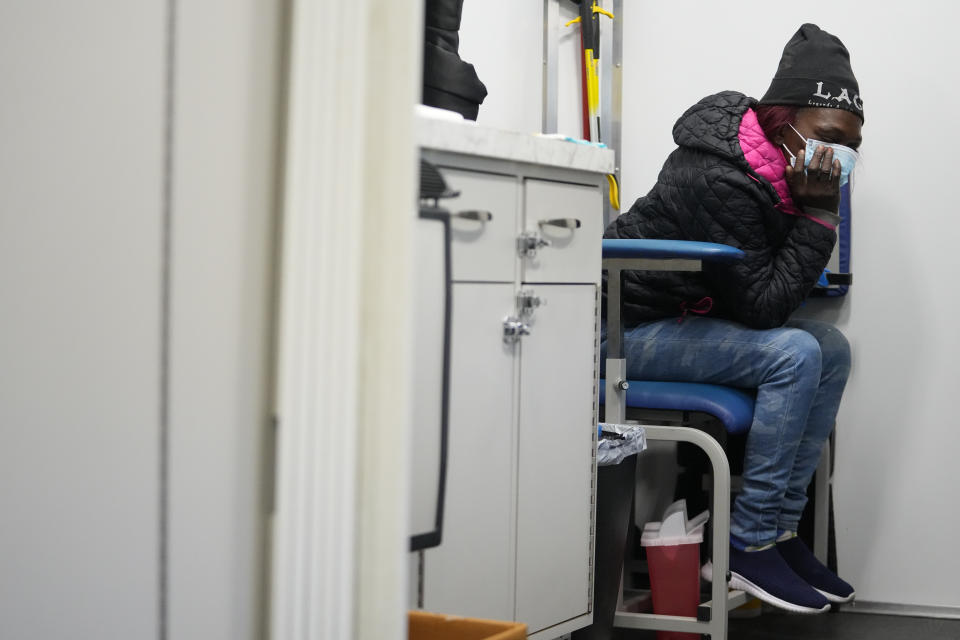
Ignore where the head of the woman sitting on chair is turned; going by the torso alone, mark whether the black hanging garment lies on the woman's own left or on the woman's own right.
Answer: on the woman's own right
